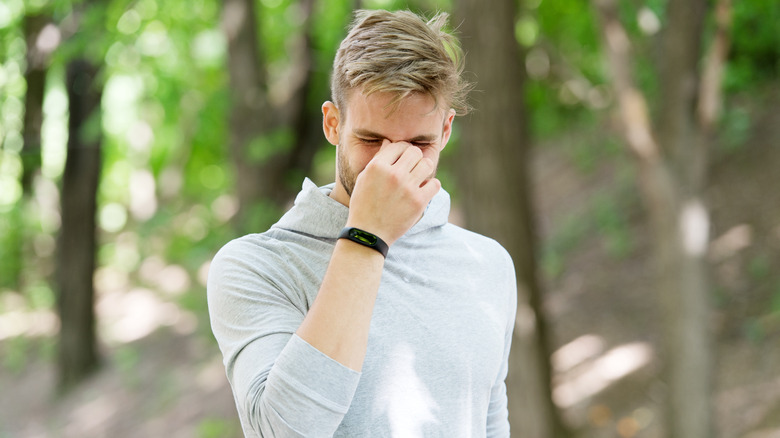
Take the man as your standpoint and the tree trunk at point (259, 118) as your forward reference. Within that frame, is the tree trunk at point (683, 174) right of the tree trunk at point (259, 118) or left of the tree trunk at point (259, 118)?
right

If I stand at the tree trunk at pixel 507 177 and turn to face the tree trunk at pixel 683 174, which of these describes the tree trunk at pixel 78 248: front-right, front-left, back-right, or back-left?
back-left

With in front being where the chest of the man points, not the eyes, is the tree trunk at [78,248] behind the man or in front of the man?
behind

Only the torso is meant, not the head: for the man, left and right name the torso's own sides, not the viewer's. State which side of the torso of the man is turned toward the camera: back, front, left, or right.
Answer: front

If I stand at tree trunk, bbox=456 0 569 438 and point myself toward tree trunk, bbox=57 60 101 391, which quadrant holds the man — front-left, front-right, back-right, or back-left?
back-left

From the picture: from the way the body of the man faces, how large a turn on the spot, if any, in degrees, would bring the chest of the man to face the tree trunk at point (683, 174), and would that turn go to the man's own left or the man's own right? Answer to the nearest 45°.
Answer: approximately 135° to the man's own left

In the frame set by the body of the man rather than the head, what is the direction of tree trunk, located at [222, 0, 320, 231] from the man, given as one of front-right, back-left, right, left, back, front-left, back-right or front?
back

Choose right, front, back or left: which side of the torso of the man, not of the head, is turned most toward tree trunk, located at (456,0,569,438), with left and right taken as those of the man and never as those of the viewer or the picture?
back
